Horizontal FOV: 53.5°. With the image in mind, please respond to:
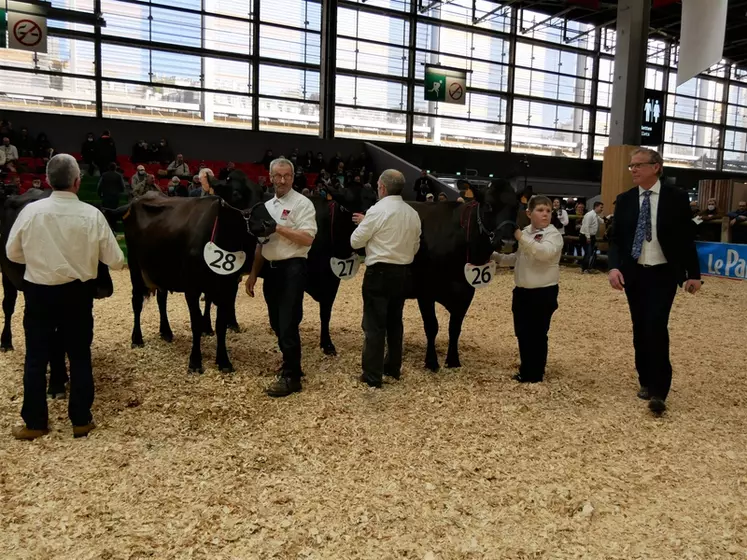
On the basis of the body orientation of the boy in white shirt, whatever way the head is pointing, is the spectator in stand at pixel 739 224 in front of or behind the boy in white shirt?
behind

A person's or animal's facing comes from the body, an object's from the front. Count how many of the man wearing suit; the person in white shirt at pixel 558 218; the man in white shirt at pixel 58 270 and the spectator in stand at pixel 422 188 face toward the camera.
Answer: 3

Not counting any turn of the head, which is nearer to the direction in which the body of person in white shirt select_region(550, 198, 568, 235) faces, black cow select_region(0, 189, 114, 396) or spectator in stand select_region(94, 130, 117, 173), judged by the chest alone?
the black cow

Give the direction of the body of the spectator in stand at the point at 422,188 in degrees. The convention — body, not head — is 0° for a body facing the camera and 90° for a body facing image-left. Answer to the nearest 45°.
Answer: approximately 0°

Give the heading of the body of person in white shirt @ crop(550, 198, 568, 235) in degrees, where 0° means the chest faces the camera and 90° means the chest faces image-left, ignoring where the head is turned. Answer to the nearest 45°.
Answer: approximately 0°

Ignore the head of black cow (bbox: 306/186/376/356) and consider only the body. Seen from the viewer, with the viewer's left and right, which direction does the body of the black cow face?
facing to the right of the viewer

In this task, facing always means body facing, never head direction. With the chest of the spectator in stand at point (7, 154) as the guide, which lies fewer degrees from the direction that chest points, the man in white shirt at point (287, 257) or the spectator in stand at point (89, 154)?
the man in white shirt
